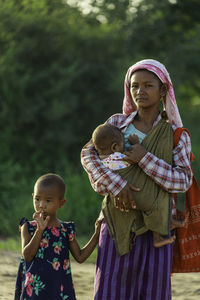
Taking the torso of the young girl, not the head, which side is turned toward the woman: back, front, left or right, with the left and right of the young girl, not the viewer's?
left

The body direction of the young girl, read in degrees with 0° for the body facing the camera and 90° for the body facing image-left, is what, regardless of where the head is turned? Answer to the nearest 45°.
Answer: approximately 45°

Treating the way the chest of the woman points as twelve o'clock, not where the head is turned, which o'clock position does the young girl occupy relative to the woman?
The young girl is roughly at 2 o'clock from the woman.
